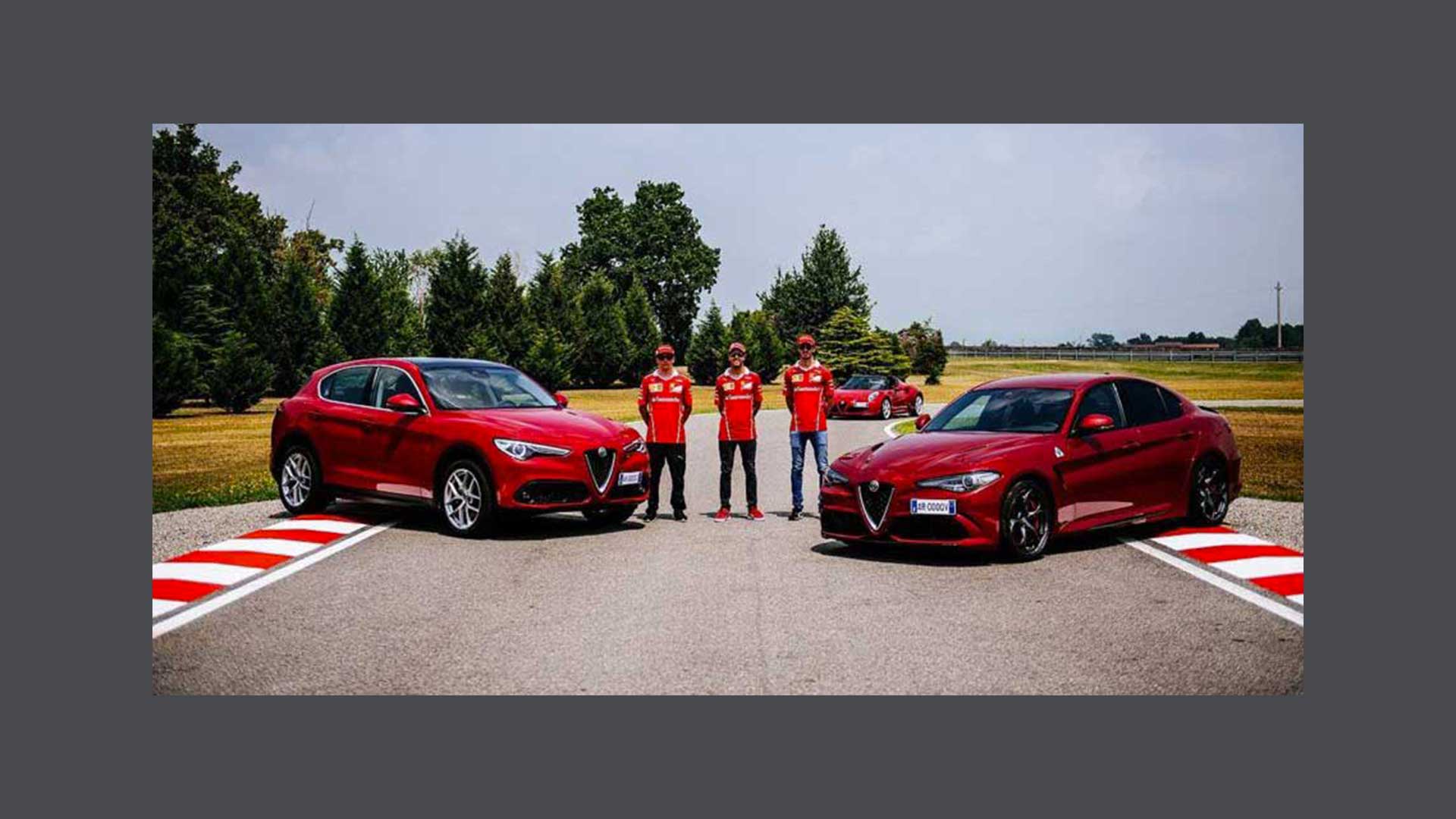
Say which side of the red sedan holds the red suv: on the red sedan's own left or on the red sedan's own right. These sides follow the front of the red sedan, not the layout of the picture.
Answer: on the red sedan's own right

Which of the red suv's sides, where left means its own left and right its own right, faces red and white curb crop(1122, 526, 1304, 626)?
front

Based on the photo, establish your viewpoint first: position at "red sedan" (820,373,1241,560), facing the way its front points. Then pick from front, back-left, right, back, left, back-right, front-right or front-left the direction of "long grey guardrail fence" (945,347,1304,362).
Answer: back-right

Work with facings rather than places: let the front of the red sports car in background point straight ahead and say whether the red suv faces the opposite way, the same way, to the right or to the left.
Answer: to the left

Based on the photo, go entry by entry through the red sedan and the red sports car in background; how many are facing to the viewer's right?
0

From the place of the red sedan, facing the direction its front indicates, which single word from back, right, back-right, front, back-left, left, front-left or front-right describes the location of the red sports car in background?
back-right

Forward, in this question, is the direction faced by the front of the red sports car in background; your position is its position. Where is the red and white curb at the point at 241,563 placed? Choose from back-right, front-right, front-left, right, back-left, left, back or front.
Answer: front-left

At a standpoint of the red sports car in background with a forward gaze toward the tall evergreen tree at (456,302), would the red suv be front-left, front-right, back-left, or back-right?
back-left

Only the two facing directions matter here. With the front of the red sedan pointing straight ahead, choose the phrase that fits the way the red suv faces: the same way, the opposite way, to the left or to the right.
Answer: to the left

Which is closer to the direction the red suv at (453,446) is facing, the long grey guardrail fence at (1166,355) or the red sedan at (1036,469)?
the red sedan

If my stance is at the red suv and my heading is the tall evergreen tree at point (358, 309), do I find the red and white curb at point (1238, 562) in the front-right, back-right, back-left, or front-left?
back-right
